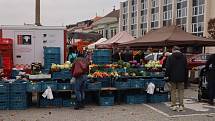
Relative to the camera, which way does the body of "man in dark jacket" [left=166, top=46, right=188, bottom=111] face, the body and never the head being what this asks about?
away from the camera

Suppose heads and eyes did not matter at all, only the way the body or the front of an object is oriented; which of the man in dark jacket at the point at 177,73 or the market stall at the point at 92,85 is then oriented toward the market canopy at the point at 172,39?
the man in dark jacket

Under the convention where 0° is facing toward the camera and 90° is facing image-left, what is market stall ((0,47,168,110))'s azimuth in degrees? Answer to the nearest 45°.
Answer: approximately 0°

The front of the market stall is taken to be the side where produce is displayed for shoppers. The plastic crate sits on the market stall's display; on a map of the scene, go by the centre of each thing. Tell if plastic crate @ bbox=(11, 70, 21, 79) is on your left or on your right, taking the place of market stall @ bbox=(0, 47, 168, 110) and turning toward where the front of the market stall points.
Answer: on your right

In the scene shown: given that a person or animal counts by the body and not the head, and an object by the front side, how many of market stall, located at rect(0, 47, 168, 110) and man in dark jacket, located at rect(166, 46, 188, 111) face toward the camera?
1

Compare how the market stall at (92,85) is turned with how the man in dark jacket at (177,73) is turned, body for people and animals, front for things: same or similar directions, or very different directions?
very different directions
